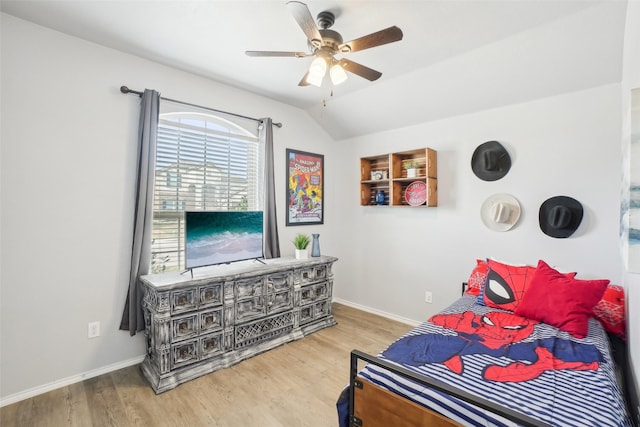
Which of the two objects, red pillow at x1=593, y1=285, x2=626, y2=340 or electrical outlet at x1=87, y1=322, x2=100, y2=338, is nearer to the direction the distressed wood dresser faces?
the red pillow

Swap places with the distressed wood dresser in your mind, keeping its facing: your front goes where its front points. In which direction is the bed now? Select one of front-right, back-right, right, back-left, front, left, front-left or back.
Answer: front

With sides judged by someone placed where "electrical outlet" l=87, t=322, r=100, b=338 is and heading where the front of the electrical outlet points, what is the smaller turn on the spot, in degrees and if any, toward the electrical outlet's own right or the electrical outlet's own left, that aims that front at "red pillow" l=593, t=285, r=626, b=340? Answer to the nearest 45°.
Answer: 0° — it already faces it

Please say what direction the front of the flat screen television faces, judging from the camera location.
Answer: facing the viewer and to the right of the viewer

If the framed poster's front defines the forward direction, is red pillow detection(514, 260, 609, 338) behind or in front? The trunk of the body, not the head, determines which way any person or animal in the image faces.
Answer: in front

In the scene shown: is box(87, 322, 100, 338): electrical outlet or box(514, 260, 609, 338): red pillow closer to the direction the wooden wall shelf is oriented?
the electrical outlet

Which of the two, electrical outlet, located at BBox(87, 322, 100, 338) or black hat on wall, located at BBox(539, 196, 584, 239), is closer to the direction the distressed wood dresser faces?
the black hat on wall

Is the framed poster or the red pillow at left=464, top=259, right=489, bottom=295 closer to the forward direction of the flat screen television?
the red pillow

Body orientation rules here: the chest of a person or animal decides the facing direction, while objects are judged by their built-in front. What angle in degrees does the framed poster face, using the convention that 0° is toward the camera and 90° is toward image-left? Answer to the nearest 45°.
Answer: approximately 315°

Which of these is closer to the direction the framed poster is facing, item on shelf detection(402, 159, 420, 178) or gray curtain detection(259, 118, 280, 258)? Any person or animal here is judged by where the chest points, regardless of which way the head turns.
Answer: the item on shelf

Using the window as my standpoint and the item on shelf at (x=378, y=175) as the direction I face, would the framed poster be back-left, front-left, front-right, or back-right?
front-left

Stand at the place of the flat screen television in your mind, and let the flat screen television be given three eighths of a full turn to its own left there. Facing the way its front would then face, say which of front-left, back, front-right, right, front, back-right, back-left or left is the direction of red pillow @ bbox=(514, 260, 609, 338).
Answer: back-right

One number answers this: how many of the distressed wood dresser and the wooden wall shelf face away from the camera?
0

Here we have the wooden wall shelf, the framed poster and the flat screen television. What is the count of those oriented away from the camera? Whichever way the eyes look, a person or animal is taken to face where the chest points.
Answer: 0

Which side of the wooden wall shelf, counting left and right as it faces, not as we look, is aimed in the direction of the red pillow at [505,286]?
left

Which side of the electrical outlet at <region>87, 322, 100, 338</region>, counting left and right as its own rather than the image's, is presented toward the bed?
front

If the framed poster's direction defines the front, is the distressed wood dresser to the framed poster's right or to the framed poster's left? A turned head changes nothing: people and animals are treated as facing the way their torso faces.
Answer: on its right

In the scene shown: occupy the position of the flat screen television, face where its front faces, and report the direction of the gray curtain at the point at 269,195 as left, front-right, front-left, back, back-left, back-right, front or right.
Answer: left
